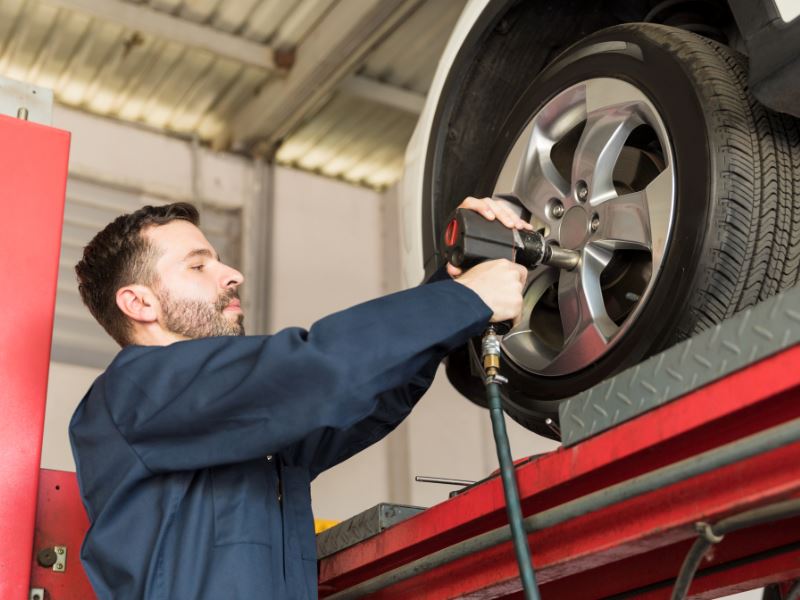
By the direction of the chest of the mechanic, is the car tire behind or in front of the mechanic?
in front

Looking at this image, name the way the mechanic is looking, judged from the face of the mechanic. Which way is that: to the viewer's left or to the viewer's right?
to the viewer's right

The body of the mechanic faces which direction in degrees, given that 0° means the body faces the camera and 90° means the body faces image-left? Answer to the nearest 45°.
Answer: approximately 270°

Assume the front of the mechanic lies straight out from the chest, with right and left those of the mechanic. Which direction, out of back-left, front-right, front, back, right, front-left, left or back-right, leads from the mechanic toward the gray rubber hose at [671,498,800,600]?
front-right
